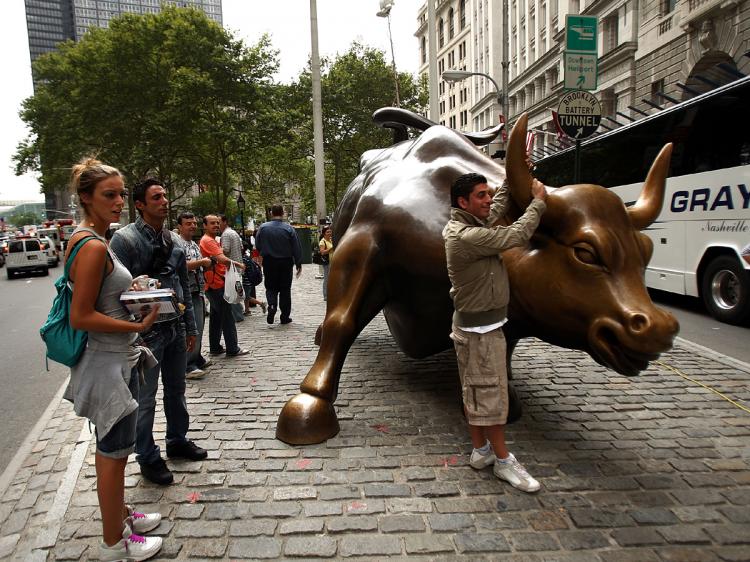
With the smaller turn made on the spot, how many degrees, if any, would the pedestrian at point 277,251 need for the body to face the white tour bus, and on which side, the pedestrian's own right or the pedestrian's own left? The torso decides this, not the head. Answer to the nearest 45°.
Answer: approximately 90° to the pedestrian's own right

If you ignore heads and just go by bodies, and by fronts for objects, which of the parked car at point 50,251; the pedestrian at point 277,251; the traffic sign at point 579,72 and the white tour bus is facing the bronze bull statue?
the traffic sign

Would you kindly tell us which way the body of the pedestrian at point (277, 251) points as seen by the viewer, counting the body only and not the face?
away from the camera

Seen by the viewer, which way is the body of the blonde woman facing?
to the viewer's right

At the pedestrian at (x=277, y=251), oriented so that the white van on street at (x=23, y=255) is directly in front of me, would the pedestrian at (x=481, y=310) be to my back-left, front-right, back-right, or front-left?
back-left

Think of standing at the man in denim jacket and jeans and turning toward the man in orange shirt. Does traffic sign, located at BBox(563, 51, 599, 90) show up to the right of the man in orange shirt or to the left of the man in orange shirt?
right
